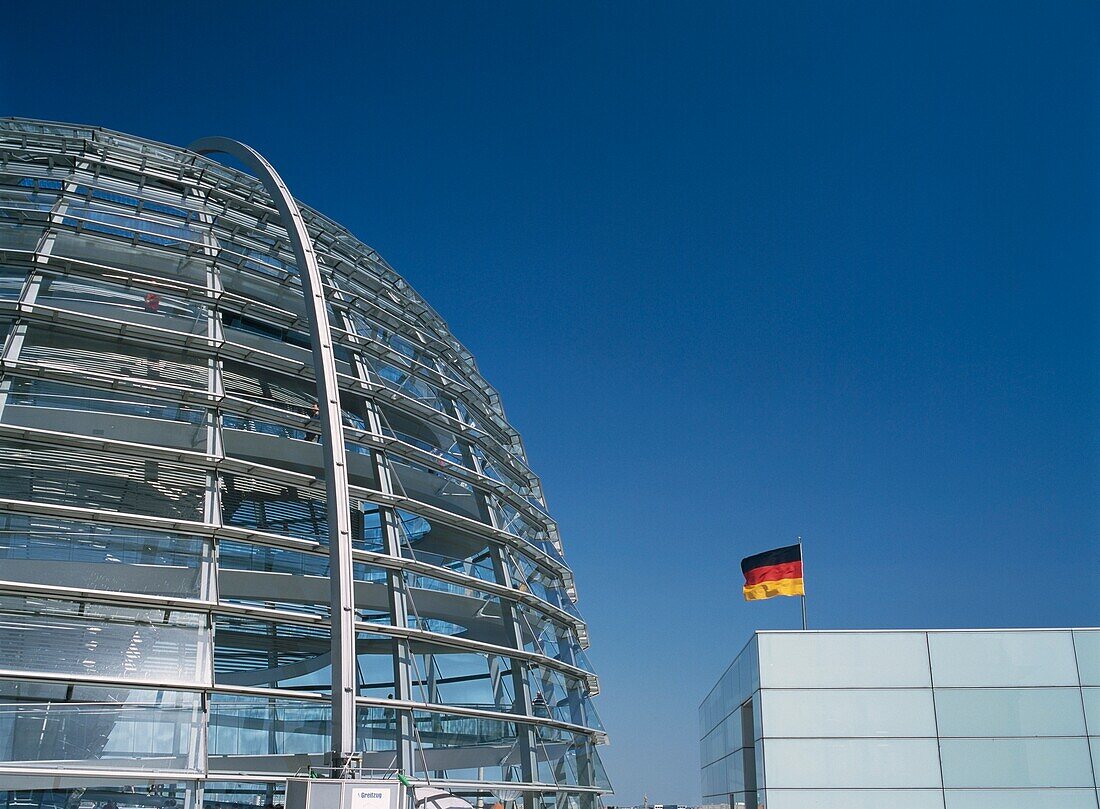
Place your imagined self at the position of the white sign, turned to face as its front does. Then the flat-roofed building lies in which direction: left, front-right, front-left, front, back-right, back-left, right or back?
back-left

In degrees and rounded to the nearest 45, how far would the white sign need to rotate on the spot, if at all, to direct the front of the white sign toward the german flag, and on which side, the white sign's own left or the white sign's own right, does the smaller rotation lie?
approximately 135° to the white sign's own left

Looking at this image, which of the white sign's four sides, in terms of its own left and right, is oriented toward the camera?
front
